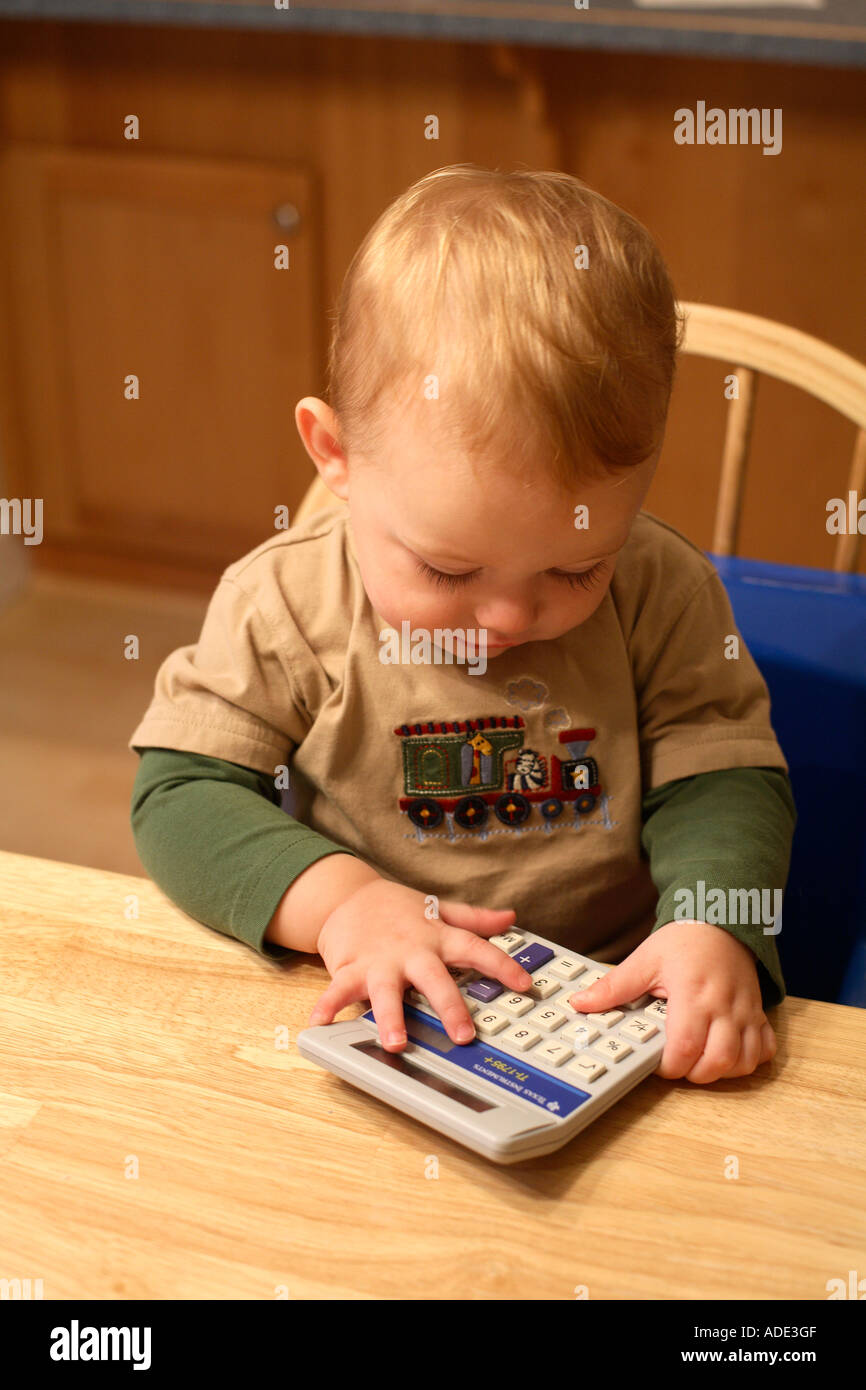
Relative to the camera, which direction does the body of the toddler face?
toward the camera
